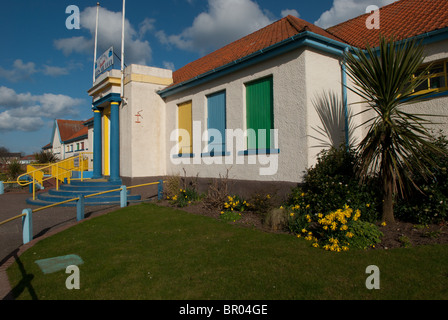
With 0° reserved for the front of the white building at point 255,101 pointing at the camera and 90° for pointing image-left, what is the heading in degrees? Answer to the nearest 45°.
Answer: approximately 45°

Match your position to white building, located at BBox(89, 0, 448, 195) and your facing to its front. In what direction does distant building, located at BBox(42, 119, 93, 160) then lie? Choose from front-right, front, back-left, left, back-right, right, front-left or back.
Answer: right

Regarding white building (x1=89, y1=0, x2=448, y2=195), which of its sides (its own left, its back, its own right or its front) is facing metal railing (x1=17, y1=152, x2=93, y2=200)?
right

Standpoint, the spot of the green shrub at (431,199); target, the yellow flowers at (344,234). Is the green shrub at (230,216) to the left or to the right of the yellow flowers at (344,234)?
right

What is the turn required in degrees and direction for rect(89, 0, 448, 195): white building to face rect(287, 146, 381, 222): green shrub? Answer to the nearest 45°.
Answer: approximately 90° to its left

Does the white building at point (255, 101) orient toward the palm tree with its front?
no

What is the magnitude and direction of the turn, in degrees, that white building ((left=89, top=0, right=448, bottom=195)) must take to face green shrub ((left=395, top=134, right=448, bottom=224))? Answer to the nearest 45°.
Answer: approximately 90° to its left

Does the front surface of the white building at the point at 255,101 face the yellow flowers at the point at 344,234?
no
